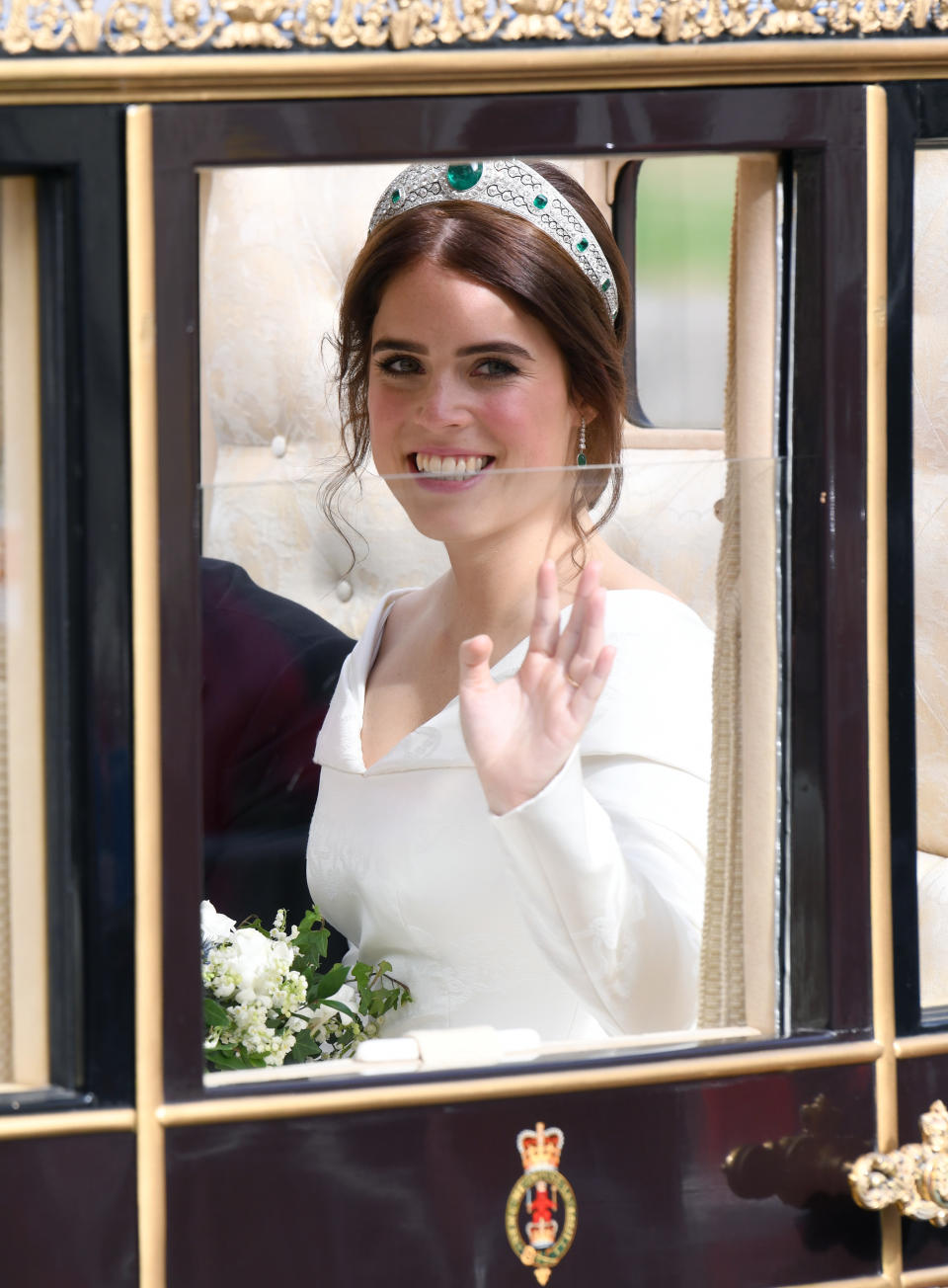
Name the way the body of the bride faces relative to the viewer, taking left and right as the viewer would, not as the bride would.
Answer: facing the viewer and to the left of the viewer
